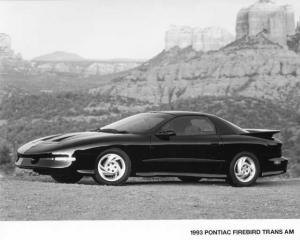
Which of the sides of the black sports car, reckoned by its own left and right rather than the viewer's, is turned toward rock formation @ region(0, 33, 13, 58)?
right

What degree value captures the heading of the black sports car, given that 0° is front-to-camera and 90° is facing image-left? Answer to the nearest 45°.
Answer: approximately 45°
